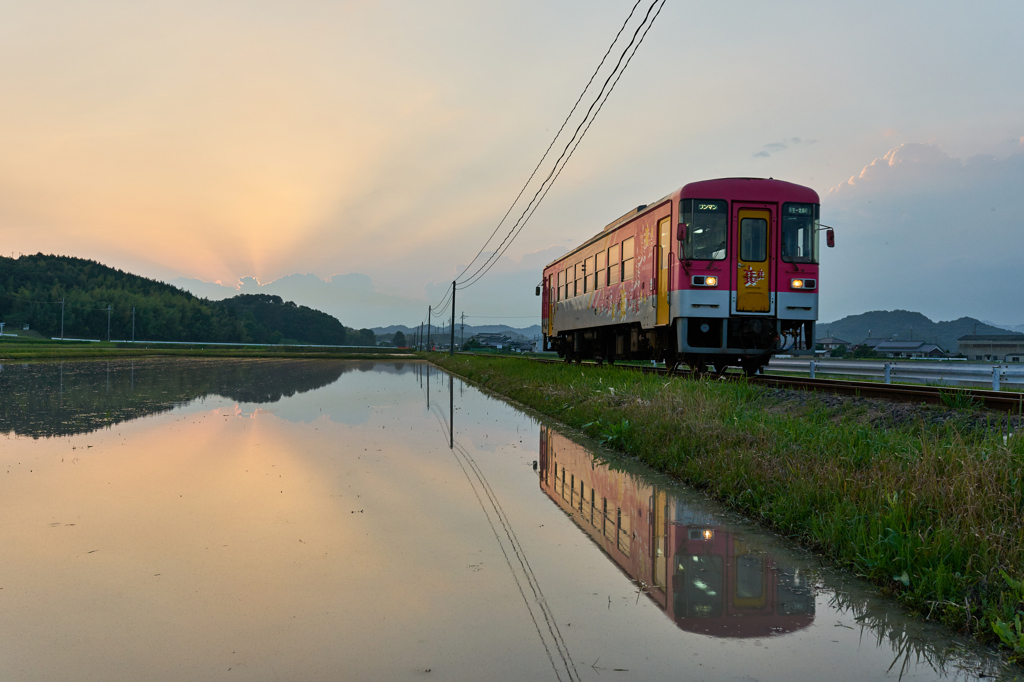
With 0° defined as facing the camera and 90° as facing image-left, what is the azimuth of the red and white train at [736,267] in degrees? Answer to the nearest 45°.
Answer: approximately 315°

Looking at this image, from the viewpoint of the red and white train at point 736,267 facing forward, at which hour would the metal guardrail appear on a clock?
The metal guardrail is roughly at 11 o'clock from the red and white train.
